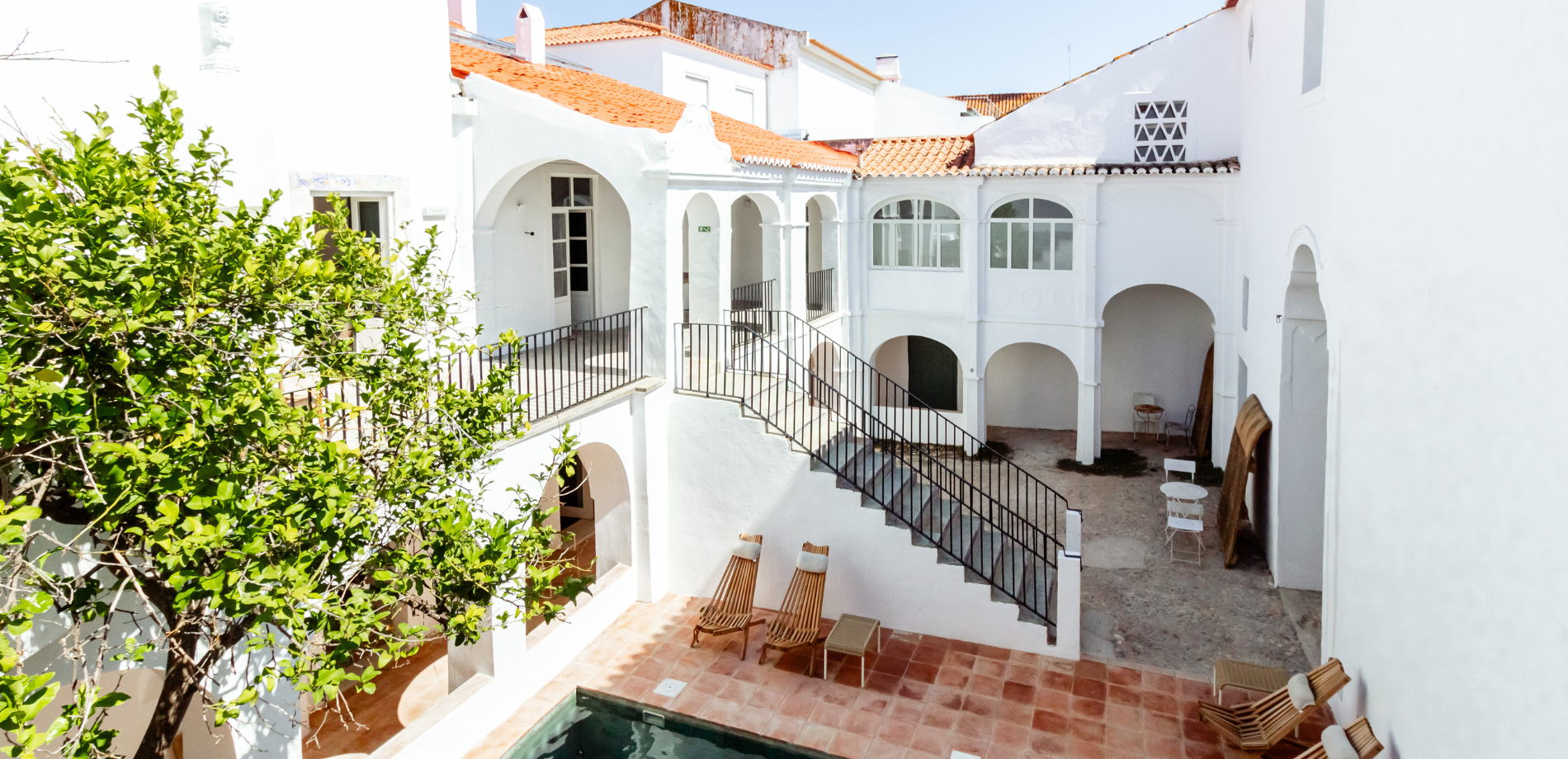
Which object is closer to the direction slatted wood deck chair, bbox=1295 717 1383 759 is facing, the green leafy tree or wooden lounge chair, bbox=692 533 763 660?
the green leafy tree

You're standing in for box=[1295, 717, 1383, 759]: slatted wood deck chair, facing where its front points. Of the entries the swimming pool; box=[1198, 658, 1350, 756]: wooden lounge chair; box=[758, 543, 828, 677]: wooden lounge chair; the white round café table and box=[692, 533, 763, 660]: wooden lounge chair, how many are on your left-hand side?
0

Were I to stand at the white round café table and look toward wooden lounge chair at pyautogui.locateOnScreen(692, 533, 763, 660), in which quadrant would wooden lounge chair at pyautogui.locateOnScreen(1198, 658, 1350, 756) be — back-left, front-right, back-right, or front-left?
front-left

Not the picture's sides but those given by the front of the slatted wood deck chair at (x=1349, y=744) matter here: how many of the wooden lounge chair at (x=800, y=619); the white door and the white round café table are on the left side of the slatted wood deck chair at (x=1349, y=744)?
0

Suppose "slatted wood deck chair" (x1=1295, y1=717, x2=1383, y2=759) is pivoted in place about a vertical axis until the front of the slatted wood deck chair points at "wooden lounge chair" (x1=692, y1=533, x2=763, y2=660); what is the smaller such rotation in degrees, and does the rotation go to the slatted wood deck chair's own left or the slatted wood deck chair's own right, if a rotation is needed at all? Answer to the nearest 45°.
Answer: approximately 45° to the slatted wood deck chair's own right

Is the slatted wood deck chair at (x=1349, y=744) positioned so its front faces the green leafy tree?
yes

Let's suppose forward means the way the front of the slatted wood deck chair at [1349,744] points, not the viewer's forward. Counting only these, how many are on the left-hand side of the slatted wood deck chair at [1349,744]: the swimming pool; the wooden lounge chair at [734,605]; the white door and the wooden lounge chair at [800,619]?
0

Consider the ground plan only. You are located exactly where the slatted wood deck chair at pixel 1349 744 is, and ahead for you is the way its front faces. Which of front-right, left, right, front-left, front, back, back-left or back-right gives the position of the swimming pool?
front-right

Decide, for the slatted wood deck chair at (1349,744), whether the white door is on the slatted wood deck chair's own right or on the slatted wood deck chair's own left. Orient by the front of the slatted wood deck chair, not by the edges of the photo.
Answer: on the slatted wood deck chair's own right

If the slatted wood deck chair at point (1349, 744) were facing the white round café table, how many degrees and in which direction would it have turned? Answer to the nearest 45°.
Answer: approximately 135° to its right

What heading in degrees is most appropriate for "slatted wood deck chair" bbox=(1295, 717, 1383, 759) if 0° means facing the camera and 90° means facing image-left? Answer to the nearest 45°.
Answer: approximately 45°

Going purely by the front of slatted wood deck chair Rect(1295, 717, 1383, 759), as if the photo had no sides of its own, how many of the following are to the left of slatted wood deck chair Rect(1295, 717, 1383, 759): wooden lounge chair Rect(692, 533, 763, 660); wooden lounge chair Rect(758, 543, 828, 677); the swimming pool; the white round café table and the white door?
0
